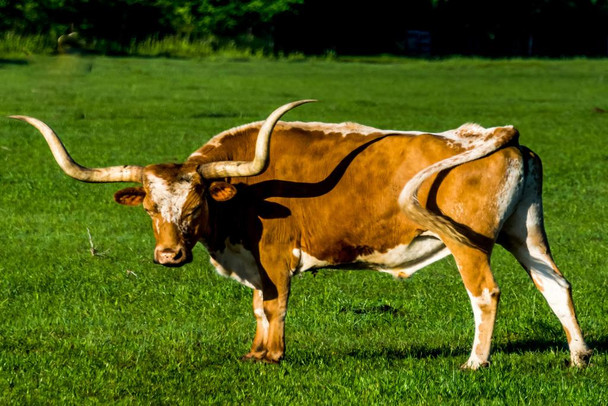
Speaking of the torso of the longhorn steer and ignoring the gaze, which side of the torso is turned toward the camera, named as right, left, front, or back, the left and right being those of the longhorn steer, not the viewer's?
left
